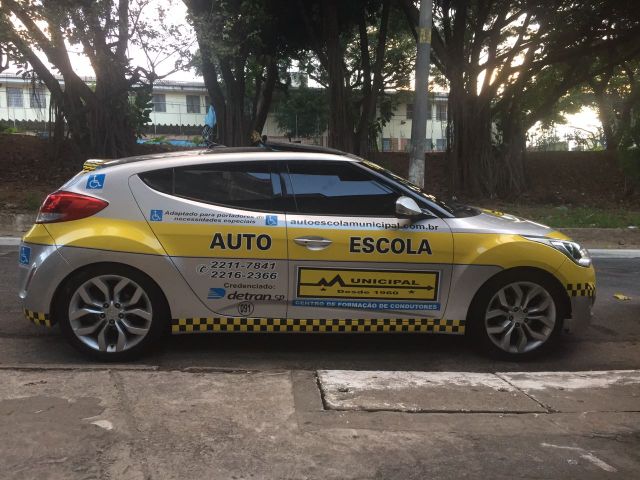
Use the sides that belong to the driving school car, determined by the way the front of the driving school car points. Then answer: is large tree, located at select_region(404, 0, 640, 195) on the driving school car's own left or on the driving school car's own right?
on the driving school car's own left

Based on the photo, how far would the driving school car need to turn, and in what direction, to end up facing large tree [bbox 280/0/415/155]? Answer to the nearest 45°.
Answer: approximately 90° to its left

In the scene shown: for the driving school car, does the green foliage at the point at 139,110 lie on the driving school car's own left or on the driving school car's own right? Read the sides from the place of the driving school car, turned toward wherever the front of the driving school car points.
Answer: on the driving school car's own left

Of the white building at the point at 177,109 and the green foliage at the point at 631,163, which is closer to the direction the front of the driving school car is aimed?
the green foliage

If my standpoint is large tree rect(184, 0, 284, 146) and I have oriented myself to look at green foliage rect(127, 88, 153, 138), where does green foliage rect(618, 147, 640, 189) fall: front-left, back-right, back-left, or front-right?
back-right

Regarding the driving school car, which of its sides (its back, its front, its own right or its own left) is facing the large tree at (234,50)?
left

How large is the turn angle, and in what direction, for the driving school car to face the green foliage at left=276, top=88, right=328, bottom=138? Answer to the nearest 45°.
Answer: approximately 90° to its left

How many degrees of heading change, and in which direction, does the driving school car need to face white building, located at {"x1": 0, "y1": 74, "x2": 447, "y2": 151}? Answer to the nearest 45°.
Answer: approximately 90° to its left

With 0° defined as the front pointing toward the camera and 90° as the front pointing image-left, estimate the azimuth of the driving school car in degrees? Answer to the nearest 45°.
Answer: approximately 270°

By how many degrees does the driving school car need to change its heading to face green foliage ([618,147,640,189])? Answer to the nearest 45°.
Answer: approximately 45° to its left

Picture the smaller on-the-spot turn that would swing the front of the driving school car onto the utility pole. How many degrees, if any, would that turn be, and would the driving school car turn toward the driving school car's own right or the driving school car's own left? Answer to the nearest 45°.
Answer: approximately 90° to the driving school car's own left
